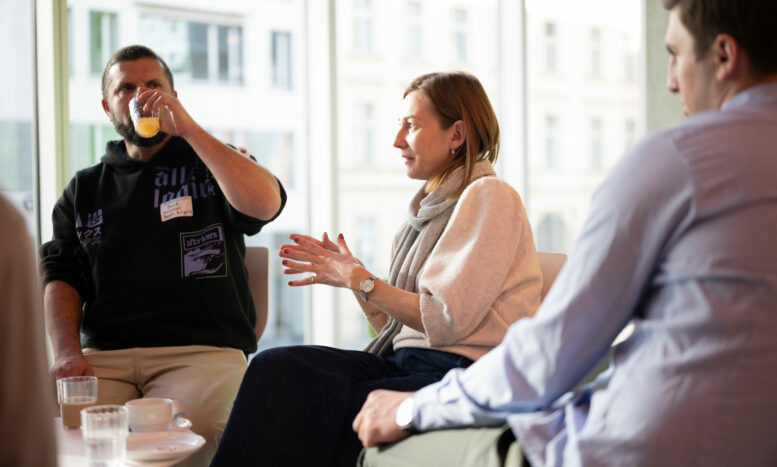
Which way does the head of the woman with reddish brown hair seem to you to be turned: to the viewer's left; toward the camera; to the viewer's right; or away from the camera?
to the viewer's left

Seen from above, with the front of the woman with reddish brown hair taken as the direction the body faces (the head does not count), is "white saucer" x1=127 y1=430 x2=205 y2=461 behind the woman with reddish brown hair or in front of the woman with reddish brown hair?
in front

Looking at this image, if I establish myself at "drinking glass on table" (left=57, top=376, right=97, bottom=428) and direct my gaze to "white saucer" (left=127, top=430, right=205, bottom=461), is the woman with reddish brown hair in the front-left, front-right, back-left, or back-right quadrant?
front-left

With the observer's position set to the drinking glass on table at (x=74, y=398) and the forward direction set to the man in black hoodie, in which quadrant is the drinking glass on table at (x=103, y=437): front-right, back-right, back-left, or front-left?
back-right

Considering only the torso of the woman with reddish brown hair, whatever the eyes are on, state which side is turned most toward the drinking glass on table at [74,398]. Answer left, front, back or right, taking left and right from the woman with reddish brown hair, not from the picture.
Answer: front

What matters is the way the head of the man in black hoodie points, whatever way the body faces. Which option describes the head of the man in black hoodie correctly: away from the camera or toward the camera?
toward the camera

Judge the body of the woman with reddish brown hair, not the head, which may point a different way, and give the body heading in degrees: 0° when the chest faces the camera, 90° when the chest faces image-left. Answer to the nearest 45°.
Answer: approximately 90°

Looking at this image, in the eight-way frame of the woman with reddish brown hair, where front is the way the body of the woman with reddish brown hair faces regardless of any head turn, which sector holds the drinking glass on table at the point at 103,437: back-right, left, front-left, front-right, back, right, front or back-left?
front-left

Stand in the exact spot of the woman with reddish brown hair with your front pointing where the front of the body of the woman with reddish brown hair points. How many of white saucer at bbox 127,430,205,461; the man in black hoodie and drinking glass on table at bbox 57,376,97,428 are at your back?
0

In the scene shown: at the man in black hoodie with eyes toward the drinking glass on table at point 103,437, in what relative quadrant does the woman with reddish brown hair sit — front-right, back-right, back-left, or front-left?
front-left

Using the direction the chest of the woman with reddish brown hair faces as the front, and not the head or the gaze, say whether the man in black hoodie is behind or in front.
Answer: in front

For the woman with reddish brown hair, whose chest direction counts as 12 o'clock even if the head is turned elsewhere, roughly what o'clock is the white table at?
The white table is roughly at 11 o'clock from the woman with reddish brown hair.
